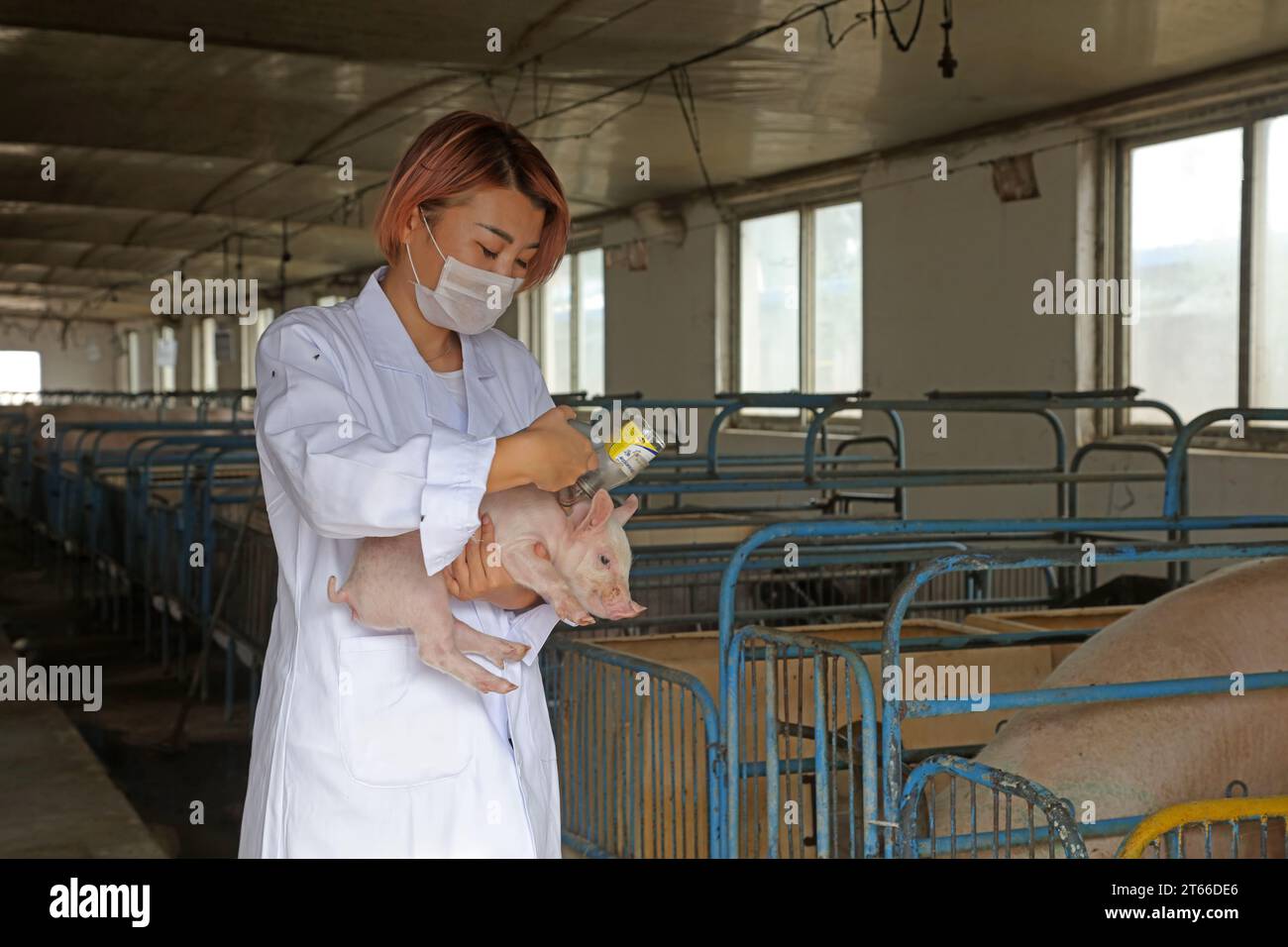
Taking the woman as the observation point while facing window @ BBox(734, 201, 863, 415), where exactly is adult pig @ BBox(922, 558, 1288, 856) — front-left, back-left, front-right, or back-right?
front-right

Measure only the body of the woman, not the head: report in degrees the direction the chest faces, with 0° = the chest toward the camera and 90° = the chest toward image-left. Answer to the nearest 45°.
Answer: approximately 315°

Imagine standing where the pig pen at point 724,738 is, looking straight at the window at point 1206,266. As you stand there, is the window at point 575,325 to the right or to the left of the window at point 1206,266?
left

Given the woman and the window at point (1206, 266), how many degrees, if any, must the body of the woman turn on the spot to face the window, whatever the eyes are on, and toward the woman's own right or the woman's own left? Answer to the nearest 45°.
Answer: approximately 90° to the woman's own left

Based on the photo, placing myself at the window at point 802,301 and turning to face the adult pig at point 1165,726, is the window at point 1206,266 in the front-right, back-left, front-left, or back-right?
front-left

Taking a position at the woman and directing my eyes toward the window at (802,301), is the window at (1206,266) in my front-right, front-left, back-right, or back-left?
front-right

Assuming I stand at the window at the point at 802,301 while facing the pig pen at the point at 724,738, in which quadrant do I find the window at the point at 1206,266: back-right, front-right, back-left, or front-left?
front-left

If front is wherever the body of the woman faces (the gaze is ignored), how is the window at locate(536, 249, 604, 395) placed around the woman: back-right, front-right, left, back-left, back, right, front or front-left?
back-left

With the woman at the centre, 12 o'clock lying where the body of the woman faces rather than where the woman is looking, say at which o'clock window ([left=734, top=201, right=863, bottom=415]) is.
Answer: The window is roughly at 8 o'clock from the woman.

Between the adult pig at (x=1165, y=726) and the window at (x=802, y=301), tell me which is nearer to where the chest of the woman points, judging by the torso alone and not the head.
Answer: the adult pig

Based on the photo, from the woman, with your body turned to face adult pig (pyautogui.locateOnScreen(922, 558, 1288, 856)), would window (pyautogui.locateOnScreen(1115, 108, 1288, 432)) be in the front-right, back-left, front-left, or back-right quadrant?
front-left

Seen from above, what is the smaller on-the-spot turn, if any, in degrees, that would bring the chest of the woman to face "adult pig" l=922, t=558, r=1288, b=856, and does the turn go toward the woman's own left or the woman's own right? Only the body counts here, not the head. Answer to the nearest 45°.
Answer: approximately 90° to the woman's own left

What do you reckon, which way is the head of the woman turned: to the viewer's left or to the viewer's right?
to the viewer's right

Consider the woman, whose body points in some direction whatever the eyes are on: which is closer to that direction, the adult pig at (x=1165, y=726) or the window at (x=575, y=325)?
the adult pig
